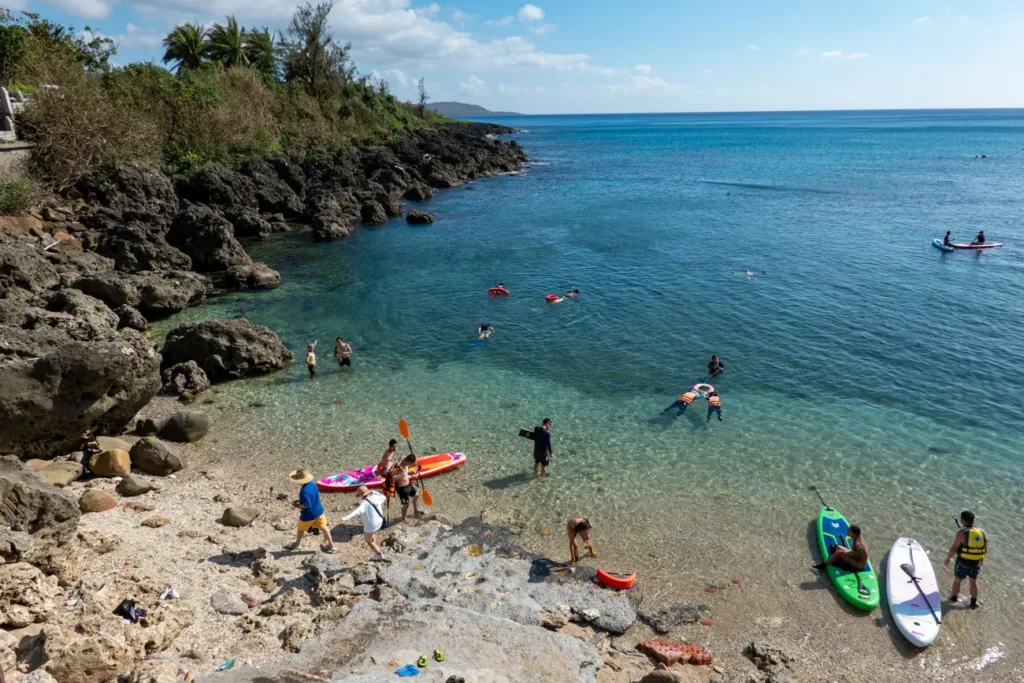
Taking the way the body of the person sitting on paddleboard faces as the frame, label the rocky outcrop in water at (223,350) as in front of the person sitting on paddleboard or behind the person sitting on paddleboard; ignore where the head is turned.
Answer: in front

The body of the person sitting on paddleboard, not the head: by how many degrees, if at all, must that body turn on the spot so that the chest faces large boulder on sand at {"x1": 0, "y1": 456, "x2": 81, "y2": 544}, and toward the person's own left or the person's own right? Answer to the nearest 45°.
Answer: approximately 45° to the person's own left

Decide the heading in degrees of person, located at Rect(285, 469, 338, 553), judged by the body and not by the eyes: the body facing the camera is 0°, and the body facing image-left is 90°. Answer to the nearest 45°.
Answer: approximately 90°

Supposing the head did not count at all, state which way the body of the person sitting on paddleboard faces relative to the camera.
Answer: to the viewer's left

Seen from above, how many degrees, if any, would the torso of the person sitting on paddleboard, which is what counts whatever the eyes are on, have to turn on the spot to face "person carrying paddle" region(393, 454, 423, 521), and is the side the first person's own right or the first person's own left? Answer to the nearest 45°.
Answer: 0° — they already face them

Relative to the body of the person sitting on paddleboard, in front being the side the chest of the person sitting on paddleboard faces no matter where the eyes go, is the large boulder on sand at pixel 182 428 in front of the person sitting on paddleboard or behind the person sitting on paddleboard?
in front

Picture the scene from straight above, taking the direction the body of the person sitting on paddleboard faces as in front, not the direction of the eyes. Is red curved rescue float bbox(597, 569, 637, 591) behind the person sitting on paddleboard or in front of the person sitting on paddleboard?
in front
